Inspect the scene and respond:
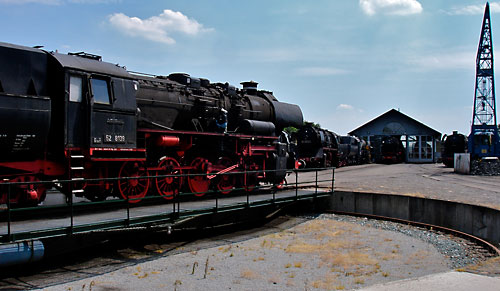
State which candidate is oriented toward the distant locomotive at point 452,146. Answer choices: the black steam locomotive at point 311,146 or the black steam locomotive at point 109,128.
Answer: the black steam locomotive at point 109,128

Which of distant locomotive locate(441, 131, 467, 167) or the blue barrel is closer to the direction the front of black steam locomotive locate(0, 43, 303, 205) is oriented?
the distant locomotive

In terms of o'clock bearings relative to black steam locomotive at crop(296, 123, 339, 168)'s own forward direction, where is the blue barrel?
The blue barrel is roughly at 11 o'clock from the black steam locomotive.

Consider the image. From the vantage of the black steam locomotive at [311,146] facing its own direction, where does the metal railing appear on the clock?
The metal railing is roughly at 11 o'clock from the black steam locomotive.

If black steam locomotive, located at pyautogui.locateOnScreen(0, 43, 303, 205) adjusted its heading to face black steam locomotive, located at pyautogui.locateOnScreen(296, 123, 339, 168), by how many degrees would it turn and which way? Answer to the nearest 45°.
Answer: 0° — it already faces it

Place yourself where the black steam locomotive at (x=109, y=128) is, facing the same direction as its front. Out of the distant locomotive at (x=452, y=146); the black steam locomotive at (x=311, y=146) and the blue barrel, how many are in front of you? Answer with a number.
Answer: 2

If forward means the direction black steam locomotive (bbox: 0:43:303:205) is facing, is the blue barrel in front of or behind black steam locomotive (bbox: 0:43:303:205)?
behind

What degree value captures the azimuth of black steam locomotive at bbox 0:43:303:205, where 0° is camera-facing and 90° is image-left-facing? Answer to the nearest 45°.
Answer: approximately 225°

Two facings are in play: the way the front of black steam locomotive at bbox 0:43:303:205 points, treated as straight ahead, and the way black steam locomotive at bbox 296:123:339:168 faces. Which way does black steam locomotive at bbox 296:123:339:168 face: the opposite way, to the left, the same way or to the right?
the opposite way

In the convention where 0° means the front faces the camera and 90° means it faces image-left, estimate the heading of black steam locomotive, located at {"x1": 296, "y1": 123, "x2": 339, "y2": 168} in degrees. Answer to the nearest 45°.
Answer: approximately 45°
